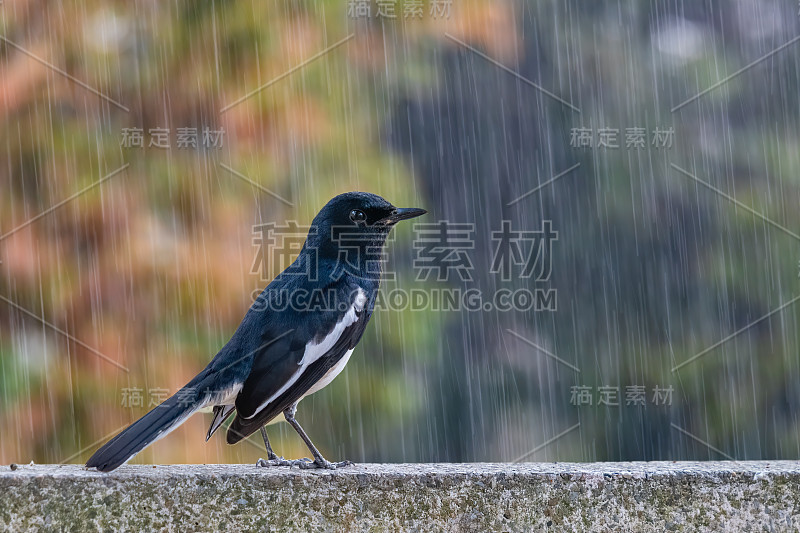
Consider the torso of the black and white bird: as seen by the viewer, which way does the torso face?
to the viewer's right
